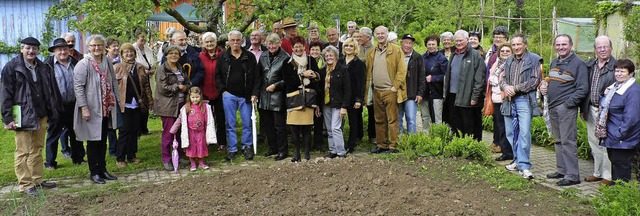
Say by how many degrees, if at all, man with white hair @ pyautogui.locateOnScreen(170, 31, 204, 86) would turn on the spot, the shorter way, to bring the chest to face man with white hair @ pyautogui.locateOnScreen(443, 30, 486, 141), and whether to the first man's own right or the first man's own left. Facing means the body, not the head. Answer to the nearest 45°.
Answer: approximately 90° to the first man's own left

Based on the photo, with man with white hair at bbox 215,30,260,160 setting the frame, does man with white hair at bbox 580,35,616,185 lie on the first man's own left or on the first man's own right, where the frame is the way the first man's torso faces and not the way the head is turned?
on the first man's own left

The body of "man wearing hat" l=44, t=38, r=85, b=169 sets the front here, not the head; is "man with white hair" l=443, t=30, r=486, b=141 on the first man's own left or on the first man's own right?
on the first man's own left

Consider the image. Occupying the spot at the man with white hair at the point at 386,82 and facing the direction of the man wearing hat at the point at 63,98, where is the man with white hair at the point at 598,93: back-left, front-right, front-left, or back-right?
back-left

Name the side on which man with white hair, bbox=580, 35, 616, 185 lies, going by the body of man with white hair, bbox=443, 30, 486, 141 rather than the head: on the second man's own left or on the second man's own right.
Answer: on the second man's own left

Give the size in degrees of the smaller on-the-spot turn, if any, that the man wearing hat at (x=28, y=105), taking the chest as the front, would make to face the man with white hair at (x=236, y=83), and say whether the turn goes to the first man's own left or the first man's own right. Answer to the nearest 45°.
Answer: approximately 45° to the first man's own left

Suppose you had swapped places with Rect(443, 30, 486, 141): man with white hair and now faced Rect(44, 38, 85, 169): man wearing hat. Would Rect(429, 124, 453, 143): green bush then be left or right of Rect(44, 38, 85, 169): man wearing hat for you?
left

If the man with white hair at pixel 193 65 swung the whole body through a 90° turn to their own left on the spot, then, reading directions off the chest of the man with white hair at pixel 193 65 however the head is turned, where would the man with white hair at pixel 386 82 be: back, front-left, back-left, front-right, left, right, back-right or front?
front

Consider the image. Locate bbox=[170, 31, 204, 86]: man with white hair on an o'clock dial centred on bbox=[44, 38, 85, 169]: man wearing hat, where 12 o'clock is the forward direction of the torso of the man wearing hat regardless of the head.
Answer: The man with white hair is roughly at 9 o'clock from the man wearing hat.

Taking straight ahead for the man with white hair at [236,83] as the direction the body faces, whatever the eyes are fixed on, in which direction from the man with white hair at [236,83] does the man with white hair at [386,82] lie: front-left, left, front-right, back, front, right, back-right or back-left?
left

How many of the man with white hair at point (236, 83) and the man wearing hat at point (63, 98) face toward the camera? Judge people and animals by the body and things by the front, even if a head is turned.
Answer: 2

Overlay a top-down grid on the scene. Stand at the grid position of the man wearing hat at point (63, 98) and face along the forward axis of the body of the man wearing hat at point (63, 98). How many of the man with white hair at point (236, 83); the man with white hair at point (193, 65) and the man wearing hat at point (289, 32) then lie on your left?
3

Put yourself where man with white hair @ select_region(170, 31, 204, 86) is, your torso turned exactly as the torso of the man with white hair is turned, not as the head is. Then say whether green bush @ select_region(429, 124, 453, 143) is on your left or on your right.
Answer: on your left
